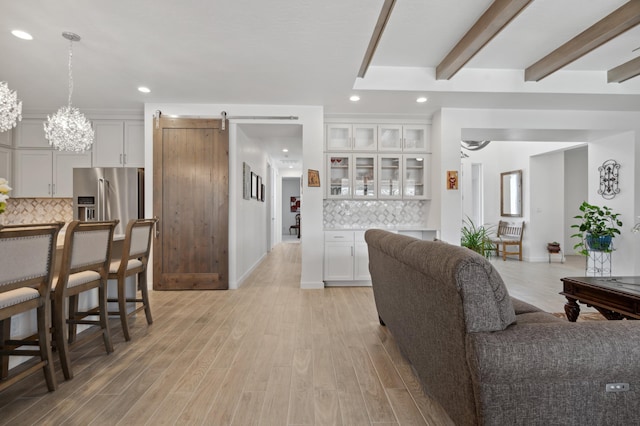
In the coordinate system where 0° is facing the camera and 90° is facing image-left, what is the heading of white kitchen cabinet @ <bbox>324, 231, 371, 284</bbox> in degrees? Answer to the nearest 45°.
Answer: approximately 0°

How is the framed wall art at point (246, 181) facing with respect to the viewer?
to the viewer's right

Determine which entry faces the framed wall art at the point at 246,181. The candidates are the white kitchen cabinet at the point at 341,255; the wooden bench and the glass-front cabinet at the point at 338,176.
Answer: the wooden bench

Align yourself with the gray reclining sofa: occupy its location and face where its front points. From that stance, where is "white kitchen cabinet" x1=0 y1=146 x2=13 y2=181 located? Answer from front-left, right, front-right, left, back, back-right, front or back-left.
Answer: back-left

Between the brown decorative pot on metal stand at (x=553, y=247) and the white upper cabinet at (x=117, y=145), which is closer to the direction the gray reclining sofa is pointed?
the brown decorative pot on metal stand

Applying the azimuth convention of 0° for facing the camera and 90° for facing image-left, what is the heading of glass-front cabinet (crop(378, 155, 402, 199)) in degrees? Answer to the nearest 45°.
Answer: approximately 0°

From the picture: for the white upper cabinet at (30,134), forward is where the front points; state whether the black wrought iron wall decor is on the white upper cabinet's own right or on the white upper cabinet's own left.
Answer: on the white upper cabinet's own left

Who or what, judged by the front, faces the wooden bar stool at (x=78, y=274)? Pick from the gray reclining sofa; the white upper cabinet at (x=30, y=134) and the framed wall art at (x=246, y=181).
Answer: the white upper cabinet

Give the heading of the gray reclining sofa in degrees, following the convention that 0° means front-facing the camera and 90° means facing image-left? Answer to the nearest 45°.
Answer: approximately 225°
